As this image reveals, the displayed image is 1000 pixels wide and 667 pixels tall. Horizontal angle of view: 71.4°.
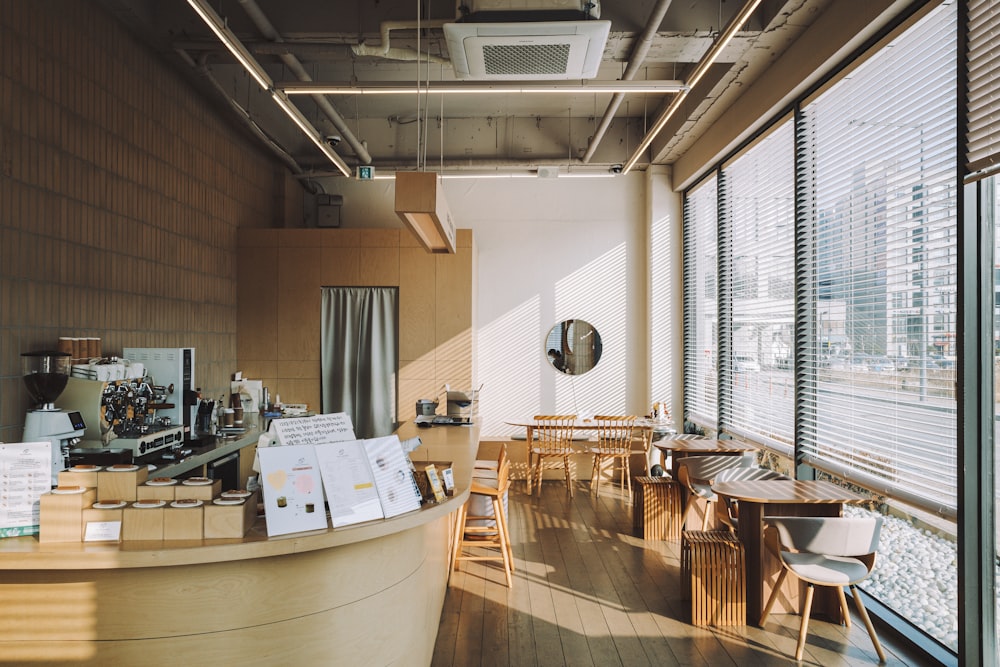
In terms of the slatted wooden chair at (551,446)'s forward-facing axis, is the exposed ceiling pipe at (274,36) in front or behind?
behind

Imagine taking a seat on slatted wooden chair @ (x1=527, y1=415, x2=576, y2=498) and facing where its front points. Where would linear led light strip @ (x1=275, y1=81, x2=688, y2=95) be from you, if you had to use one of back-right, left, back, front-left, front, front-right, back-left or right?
back

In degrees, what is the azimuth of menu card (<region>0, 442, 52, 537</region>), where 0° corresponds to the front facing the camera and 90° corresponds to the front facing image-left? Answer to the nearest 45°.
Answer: approximately 0°

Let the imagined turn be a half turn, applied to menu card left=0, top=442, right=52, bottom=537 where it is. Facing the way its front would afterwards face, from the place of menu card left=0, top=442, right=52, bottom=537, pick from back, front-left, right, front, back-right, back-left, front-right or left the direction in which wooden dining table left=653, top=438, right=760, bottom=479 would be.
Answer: right

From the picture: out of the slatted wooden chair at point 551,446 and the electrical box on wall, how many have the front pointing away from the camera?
1

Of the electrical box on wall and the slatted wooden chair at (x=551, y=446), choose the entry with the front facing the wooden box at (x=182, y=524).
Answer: the electrical box on wall

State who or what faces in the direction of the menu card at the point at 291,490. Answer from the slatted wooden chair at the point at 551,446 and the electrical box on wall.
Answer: the electrical box on wall

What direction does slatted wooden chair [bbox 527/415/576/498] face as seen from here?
away from the camera

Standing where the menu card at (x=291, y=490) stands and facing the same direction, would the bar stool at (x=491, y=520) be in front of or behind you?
behind

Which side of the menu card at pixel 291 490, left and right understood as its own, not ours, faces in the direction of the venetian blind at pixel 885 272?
left

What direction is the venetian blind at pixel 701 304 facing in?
to the viewer's left

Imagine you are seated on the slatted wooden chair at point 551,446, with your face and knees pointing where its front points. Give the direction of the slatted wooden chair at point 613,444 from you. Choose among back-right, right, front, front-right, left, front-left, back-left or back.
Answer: right
